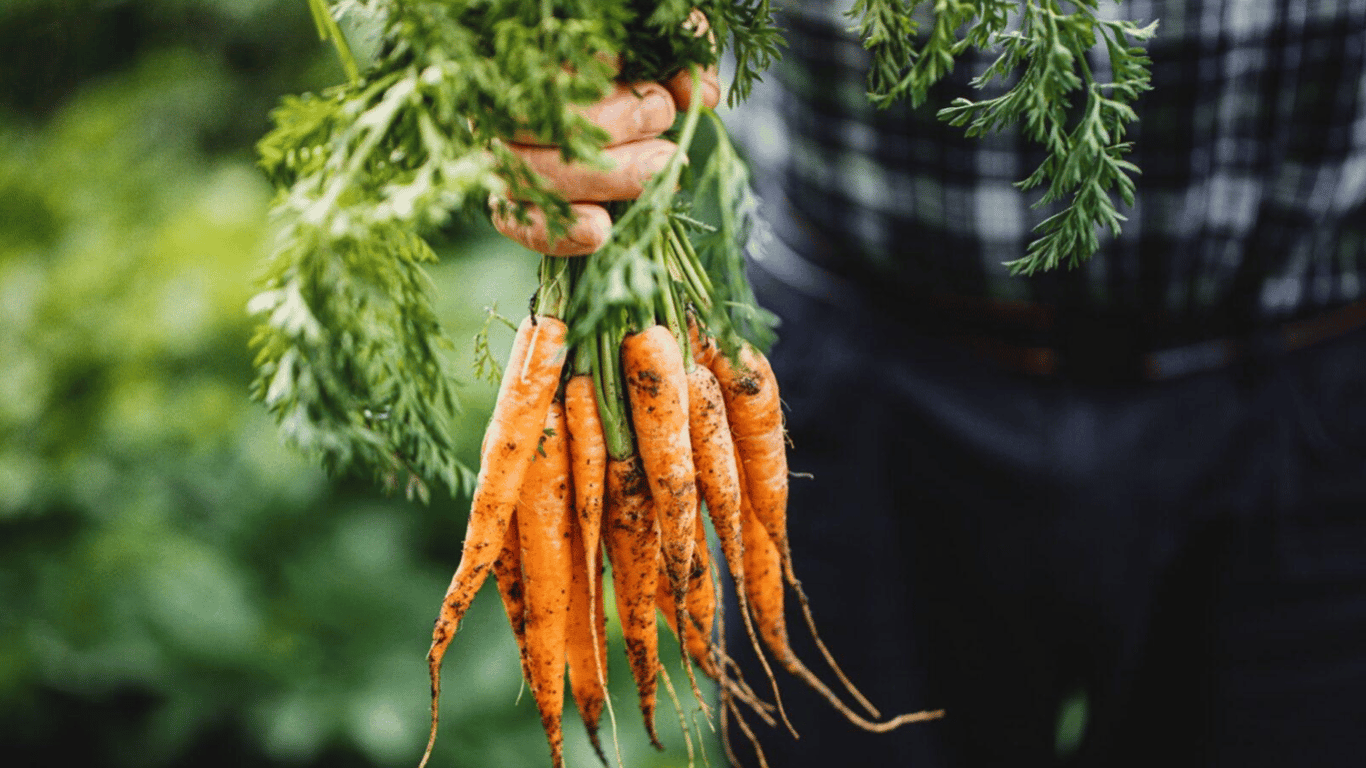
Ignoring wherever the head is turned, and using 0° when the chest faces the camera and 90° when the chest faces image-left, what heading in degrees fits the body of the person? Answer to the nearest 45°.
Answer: approximately 0°
